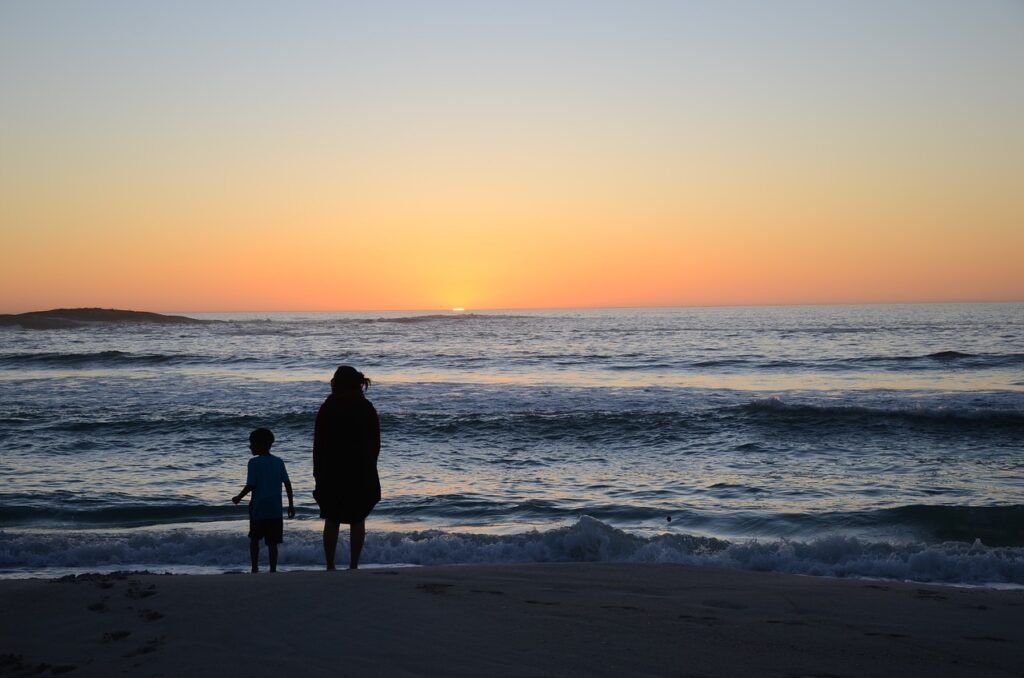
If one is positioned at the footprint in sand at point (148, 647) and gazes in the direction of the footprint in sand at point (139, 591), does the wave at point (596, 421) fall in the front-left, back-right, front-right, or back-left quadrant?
front-right

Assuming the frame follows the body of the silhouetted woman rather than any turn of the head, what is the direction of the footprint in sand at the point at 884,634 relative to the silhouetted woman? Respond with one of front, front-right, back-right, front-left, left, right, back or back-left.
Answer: back-right

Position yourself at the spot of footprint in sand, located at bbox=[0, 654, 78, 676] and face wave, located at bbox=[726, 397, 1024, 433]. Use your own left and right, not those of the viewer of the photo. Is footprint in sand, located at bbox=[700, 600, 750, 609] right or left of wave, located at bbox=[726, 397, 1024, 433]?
right

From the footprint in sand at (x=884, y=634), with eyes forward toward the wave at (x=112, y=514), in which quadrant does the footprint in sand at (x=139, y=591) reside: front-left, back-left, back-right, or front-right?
front-left

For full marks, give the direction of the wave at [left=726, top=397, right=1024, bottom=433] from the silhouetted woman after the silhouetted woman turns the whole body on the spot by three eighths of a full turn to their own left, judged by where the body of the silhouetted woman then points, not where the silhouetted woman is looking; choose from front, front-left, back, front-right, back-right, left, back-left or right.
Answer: back

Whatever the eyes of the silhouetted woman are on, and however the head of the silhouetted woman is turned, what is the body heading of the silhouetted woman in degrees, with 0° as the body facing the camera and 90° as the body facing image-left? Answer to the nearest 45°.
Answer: approximately 180°

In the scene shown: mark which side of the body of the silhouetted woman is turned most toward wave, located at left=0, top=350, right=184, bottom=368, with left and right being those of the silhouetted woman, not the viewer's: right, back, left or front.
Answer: front

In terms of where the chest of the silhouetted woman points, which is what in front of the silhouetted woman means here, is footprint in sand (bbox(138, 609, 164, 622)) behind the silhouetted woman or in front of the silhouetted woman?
behind

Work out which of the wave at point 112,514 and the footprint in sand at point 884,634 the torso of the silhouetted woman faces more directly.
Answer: the wave

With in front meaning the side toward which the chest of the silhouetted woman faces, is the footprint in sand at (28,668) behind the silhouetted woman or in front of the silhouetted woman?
behind

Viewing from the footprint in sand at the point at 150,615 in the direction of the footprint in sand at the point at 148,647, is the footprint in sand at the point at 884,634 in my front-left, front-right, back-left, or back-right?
front-left

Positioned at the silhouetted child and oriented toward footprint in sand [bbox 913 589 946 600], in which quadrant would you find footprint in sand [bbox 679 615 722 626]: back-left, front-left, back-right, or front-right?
front-right
